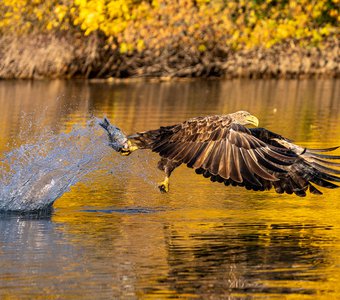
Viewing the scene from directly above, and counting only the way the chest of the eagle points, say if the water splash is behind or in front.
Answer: behind

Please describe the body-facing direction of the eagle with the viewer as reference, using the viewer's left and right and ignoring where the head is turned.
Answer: facing to the right of the viewer
